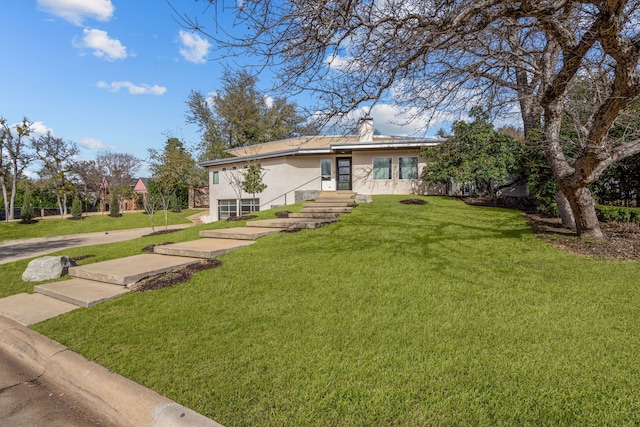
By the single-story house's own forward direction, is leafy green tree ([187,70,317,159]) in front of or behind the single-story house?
behind

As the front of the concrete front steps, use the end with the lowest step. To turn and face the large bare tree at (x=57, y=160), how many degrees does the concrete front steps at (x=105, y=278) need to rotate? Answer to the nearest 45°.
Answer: approximately 135° to its right

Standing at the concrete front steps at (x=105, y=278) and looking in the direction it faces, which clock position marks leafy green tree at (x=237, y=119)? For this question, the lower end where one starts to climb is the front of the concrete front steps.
The leafy green tree is roughly at 5 o'clock from the concrete front steps.

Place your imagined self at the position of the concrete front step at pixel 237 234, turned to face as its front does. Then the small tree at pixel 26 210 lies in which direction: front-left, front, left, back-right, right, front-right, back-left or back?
right

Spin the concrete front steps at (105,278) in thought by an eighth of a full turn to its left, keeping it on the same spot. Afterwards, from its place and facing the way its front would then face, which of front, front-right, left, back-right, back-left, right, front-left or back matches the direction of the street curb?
front

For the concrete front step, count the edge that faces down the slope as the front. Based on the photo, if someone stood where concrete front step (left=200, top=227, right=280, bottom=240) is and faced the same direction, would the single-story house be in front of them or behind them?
behind

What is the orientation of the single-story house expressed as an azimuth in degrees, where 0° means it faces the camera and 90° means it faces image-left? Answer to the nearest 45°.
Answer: approximately 0°

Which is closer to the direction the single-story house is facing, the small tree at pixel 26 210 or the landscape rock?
the landscape rock

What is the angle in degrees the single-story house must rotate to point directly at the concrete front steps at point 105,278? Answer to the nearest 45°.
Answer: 0° — it already faces it

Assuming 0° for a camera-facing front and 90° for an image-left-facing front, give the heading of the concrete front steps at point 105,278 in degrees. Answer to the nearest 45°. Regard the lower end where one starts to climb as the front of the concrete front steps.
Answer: approximately 45°

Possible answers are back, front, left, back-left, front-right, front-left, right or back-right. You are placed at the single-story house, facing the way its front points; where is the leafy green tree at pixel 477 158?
front-left

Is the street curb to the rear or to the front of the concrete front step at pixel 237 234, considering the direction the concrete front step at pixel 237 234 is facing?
to the front

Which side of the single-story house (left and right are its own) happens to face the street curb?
front

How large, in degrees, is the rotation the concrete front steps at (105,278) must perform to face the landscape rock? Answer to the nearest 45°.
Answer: approximately 90° to its right

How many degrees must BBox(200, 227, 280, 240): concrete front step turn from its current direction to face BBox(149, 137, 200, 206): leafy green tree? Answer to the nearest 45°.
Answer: approximately 135° to its right

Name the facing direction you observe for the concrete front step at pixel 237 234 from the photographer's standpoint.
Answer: facing the viewer and to the left of the viewer
